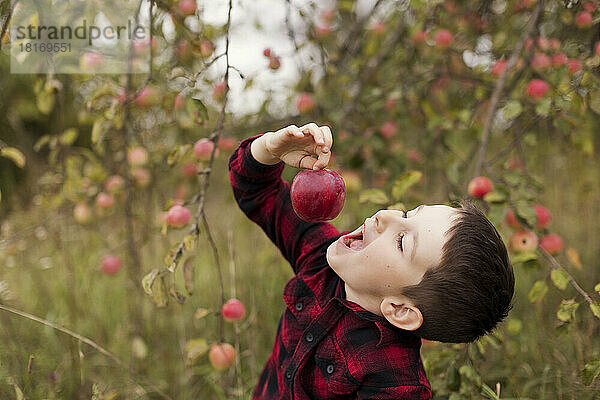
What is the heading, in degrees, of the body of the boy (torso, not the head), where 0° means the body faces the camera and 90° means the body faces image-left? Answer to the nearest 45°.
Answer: approximately 45°

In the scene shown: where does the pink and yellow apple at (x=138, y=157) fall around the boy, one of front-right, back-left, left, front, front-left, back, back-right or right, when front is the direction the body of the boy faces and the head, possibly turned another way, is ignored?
right

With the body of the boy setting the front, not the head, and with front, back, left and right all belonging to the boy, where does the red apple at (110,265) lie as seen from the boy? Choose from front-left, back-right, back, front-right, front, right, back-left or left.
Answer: right

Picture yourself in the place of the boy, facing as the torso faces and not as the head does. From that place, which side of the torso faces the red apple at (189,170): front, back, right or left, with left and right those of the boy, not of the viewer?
right

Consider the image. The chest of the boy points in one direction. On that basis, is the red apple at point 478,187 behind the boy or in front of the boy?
behind

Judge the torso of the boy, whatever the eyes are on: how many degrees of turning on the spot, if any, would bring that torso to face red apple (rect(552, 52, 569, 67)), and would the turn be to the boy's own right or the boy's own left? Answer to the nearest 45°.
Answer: approximately 180°

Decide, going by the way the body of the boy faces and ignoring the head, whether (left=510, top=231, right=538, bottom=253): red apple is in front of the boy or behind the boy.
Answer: behind

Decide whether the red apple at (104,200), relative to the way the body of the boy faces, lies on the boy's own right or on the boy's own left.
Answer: on the boy's own right

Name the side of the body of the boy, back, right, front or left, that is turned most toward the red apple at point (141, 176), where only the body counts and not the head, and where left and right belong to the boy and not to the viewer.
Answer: right

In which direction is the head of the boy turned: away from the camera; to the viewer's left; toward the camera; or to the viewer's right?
to the viewer's left
